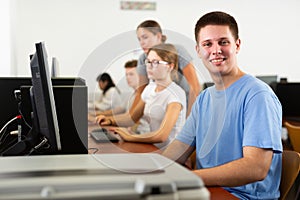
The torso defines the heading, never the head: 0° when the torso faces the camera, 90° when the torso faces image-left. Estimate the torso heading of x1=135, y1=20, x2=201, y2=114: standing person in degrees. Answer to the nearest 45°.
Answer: approximately 45°

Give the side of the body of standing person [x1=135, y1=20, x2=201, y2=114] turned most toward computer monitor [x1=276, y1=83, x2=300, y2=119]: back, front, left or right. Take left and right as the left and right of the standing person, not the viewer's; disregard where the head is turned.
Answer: back

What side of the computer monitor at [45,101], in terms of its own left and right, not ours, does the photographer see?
right

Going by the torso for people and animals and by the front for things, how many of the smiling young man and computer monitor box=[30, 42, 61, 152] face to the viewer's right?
1

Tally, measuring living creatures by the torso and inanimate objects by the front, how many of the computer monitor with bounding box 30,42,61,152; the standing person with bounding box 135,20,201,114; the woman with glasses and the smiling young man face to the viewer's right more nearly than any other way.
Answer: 1

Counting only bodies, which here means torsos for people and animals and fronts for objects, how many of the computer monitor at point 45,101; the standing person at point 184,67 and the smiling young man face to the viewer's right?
1

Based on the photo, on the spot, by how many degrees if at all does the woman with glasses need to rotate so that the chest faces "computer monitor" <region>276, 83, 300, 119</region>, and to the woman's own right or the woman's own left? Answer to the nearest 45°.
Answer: approximately 180°

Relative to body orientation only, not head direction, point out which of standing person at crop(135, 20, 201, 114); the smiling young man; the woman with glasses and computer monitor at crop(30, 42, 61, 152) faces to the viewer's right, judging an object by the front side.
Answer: the computer monitor

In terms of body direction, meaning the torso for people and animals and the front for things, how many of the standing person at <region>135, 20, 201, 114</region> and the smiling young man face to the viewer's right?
0

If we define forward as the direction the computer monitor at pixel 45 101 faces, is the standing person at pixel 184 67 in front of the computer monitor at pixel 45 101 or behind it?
in front

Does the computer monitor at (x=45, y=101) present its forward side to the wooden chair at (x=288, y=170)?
yes

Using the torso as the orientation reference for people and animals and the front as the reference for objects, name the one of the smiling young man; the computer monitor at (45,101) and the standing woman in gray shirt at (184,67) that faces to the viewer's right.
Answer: the computer monitor

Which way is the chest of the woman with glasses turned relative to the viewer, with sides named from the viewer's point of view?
facing the viewer and to the left of the viewer

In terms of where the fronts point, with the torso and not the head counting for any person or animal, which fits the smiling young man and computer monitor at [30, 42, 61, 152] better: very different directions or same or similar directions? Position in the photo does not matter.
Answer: very different directions

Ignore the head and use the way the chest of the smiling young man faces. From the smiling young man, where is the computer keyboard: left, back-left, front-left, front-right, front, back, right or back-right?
right
